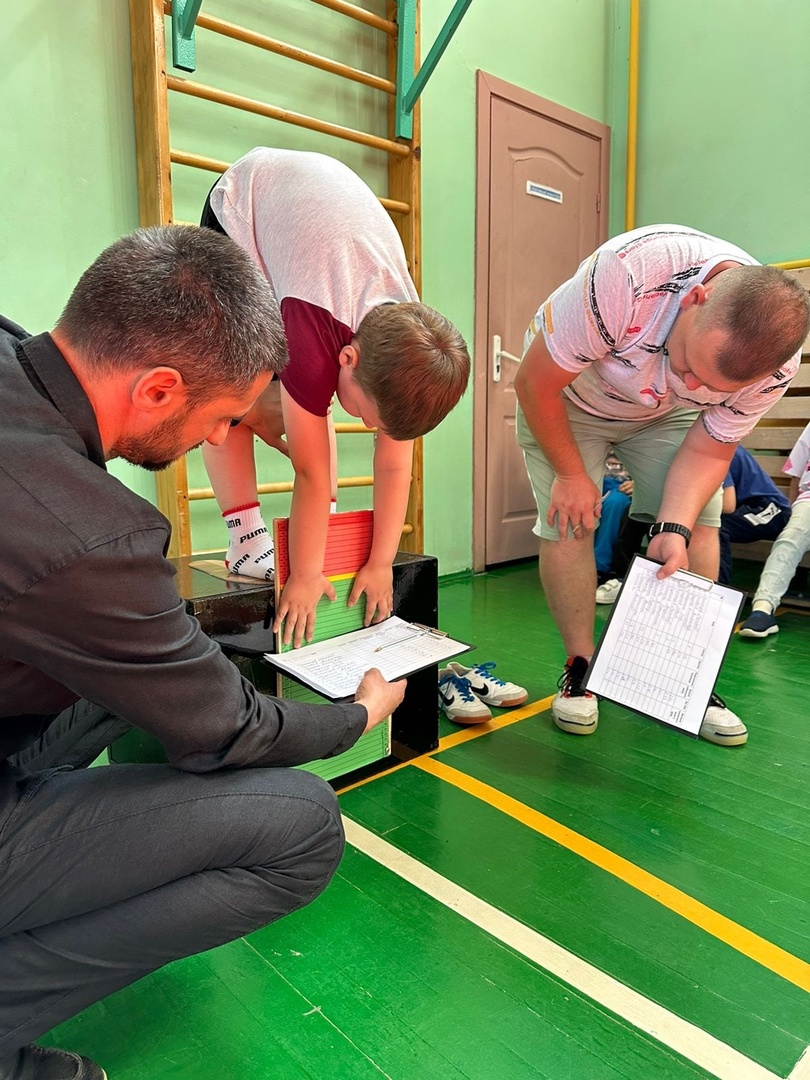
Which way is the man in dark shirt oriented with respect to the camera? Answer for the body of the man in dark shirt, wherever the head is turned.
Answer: to the viewer's right

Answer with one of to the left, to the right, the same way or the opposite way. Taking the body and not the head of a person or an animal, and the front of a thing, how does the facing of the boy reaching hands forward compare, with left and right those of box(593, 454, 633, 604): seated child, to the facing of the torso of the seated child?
to the left

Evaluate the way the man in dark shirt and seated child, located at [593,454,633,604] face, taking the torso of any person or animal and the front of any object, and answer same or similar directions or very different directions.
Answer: very different directions

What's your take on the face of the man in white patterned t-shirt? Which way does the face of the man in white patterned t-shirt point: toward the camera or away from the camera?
toward the camera

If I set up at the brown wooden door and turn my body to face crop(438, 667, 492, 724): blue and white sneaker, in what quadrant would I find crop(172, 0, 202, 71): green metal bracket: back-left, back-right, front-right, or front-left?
front-right

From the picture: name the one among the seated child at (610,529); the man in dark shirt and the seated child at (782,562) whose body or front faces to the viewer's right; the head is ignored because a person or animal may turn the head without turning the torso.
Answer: the man in dark shirt

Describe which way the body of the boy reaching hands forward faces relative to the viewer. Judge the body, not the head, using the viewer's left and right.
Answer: facing the viewer and to the right of the viewer

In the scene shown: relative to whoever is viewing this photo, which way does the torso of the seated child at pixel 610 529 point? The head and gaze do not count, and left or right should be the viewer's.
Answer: facing the viewer and to the left of the viewer

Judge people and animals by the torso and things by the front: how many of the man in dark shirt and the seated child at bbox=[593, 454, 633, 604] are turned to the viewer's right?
1
